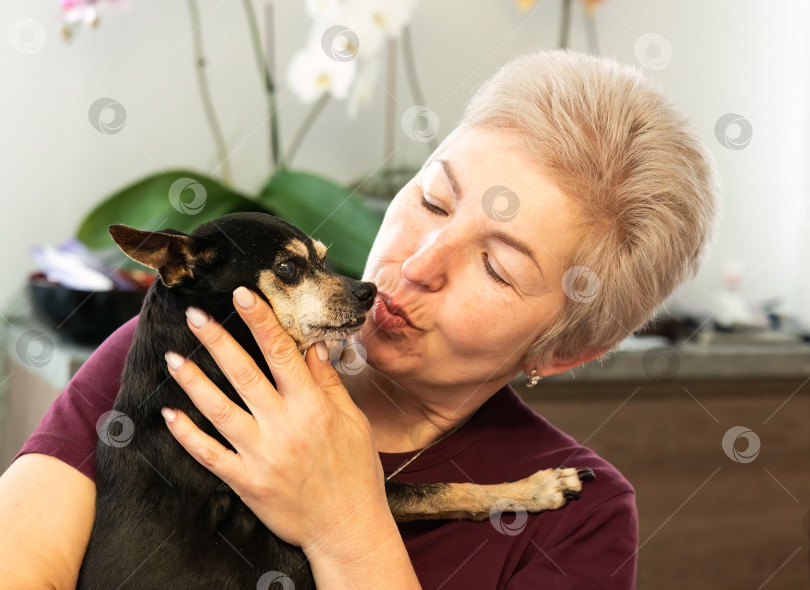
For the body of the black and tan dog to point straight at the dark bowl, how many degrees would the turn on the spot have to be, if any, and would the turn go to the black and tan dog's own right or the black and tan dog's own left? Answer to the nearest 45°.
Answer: approximately 135° to the black and tan dog's own left

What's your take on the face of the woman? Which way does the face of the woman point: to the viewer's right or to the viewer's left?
to the viewer's left
